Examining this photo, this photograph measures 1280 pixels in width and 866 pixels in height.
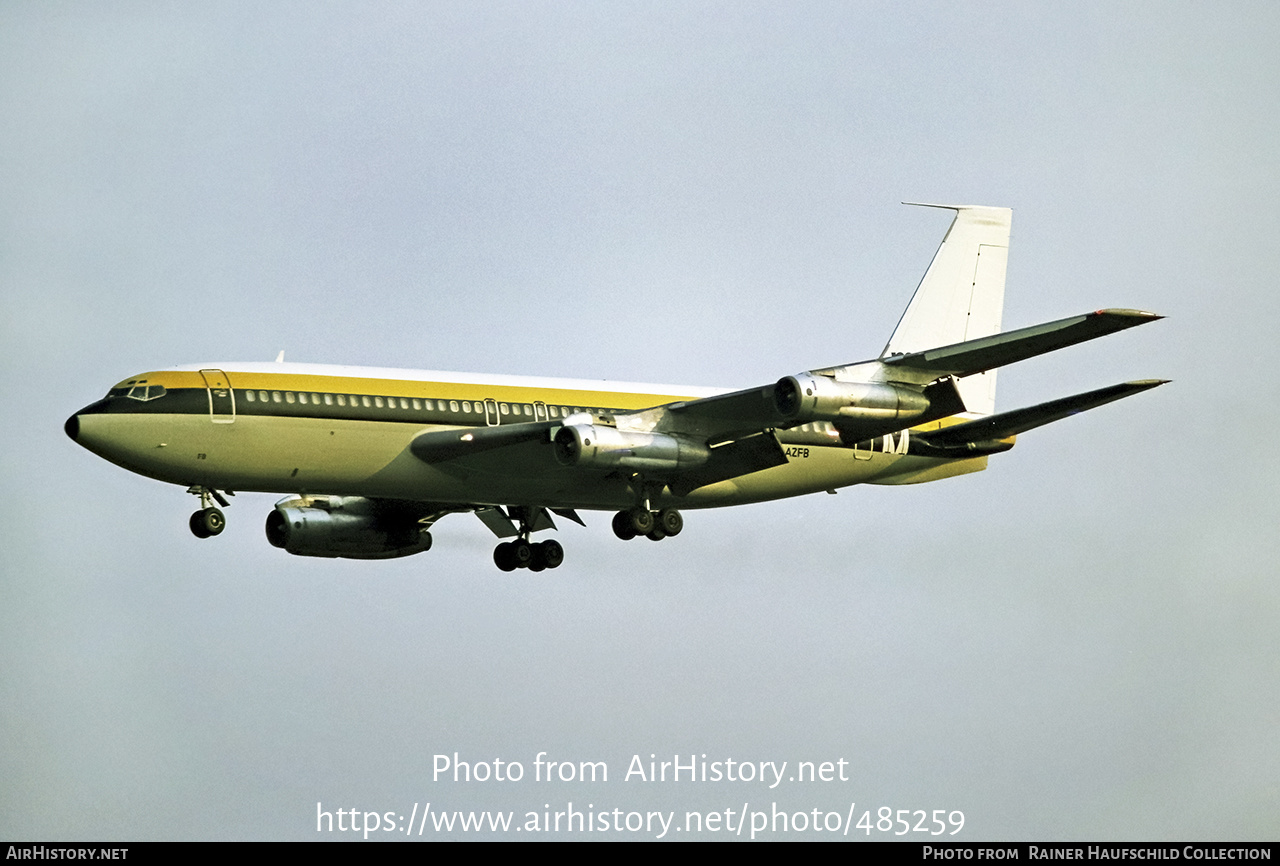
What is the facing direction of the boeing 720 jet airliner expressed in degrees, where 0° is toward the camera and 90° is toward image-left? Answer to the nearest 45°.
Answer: approximately 45°
